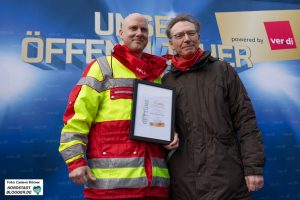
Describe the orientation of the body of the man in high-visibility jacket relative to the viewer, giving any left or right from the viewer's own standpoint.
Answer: facing the viewer and to the right of the viewer
